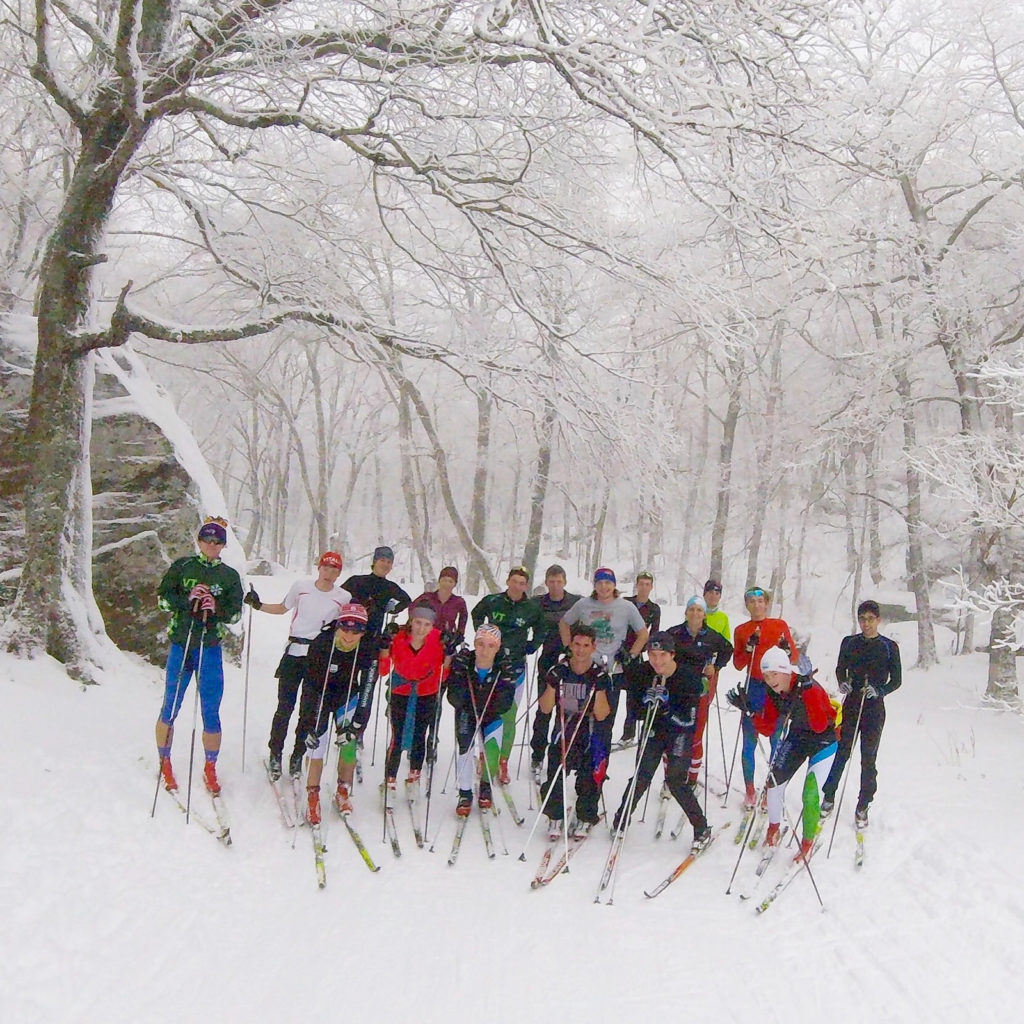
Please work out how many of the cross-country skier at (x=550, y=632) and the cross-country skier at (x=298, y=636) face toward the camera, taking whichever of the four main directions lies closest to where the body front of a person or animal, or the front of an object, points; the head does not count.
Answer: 2

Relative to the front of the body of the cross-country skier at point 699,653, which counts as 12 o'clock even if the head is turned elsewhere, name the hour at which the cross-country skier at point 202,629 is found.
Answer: the cross-country skier at point 202,629 is roughly at 2 o'clock from the cross-country skier at point 699,653.

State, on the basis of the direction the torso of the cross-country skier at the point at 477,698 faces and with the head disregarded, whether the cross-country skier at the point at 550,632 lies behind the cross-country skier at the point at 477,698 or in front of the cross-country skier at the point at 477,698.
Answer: behind

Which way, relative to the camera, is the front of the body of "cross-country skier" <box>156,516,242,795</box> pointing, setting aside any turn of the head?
toward the camera

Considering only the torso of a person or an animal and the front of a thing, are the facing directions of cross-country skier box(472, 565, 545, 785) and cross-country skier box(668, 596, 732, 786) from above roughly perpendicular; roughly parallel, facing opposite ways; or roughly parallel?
roughly parallel

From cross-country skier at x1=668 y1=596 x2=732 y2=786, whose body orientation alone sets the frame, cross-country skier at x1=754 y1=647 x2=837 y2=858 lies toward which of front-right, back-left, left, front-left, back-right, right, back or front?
front-left

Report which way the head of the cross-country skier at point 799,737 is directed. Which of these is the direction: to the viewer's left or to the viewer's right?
to the viewer's left

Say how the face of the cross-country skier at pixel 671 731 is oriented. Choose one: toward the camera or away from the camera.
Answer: toward the camera

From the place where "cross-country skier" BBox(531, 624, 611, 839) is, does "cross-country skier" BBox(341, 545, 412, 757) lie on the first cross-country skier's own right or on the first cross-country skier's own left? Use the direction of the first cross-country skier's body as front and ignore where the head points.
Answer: on the first cross-country skier's own right

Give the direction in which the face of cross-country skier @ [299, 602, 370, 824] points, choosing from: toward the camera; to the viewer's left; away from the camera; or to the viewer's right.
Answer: toward the camera

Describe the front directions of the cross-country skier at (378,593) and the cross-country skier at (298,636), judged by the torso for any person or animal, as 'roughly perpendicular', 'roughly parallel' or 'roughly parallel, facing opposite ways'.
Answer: roughly parallel

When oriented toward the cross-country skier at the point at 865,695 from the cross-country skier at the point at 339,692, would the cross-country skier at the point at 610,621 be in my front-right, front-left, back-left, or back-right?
front-left

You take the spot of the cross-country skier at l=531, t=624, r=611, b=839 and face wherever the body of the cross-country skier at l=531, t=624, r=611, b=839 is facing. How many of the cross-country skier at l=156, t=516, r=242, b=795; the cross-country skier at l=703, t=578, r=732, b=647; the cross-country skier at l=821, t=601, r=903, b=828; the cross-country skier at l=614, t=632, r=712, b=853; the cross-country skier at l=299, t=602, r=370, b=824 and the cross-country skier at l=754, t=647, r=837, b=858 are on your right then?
2

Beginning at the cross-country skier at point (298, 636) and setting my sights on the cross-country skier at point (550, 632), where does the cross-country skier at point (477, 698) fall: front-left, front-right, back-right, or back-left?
front-right

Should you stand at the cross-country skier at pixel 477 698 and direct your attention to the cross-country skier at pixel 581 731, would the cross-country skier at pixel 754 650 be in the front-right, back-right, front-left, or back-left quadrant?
front-left

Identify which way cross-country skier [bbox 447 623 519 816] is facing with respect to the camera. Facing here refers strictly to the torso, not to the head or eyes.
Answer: toward the camera

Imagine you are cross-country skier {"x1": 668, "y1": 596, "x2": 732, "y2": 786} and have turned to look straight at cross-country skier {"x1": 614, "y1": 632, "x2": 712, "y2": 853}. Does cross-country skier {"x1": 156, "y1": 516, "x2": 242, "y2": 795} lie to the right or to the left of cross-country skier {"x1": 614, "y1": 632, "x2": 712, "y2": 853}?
right

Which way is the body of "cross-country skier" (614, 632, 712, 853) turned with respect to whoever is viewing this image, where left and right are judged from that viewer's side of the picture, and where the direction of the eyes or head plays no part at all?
facing the viewer and to the left of the viewer

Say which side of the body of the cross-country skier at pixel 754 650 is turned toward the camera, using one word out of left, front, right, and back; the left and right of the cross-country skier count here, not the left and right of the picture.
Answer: front
